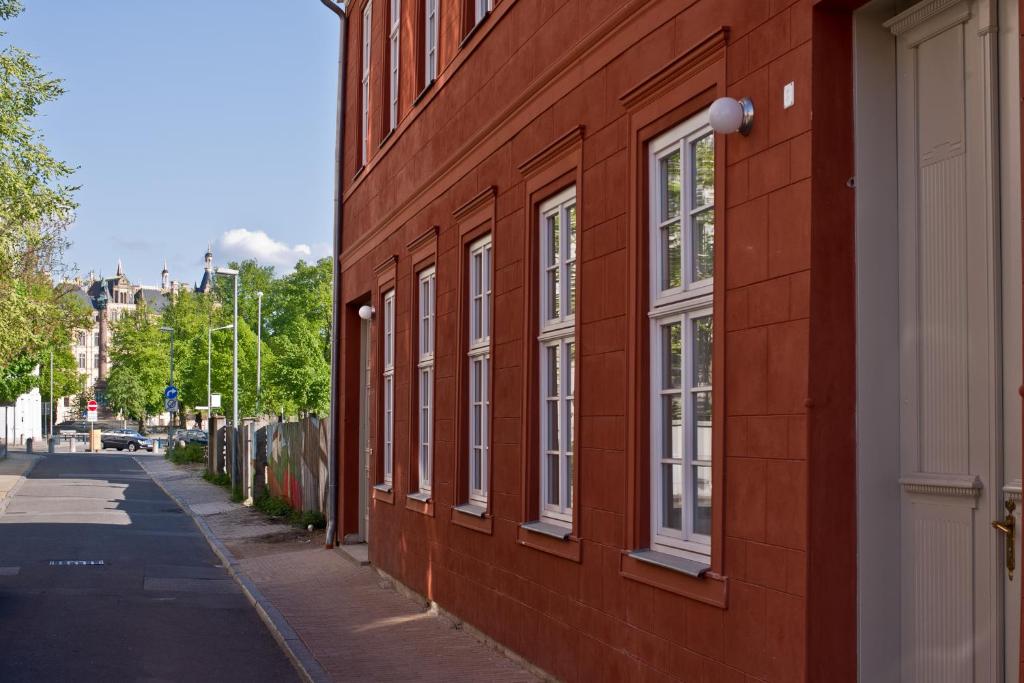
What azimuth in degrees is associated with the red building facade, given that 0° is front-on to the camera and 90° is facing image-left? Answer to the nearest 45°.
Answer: approximately 45°

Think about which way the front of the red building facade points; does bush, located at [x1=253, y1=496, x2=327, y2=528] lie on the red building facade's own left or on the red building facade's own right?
on the red building facade's own right

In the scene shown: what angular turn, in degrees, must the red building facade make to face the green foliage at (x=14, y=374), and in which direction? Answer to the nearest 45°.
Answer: approximately 90° to its right
